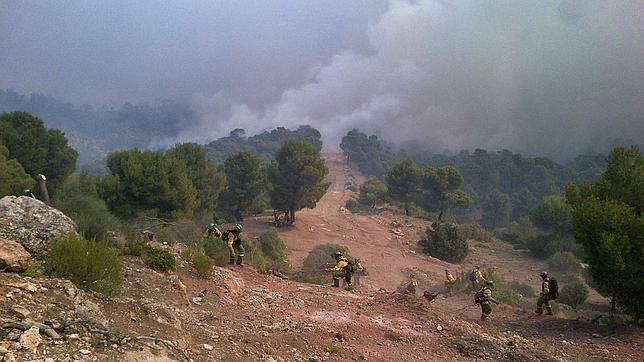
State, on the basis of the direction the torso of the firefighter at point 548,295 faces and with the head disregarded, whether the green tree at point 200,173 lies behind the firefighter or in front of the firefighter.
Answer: in front

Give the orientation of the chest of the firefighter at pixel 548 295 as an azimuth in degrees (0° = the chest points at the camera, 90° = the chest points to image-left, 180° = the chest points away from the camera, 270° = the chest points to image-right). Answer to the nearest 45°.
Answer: approximately 90°

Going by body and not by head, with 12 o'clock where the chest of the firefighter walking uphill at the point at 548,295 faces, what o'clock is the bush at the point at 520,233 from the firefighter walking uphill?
The bush is roughly at 3 o'clock from the firefighter walking uphill.

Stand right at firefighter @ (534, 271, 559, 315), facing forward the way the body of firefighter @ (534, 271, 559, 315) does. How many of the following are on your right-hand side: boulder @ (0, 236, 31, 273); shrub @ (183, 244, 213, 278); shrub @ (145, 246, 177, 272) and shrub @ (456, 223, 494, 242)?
1

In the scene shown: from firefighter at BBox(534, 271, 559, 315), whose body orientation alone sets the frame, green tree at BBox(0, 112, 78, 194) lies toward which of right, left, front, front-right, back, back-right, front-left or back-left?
front

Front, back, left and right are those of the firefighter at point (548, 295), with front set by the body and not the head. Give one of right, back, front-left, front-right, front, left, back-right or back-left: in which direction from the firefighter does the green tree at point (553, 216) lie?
right

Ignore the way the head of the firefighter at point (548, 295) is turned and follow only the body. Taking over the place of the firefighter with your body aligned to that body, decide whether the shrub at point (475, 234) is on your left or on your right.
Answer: on your right

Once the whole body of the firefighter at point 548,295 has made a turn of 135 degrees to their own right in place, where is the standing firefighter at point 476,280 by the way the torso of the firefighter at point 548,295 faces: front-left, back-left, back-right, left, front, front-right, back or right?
left

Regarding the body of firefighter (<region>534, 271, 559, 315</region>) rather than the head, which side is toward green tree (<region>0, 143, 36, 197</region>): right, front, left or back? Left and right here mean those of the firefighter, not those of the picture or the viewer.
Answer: front
